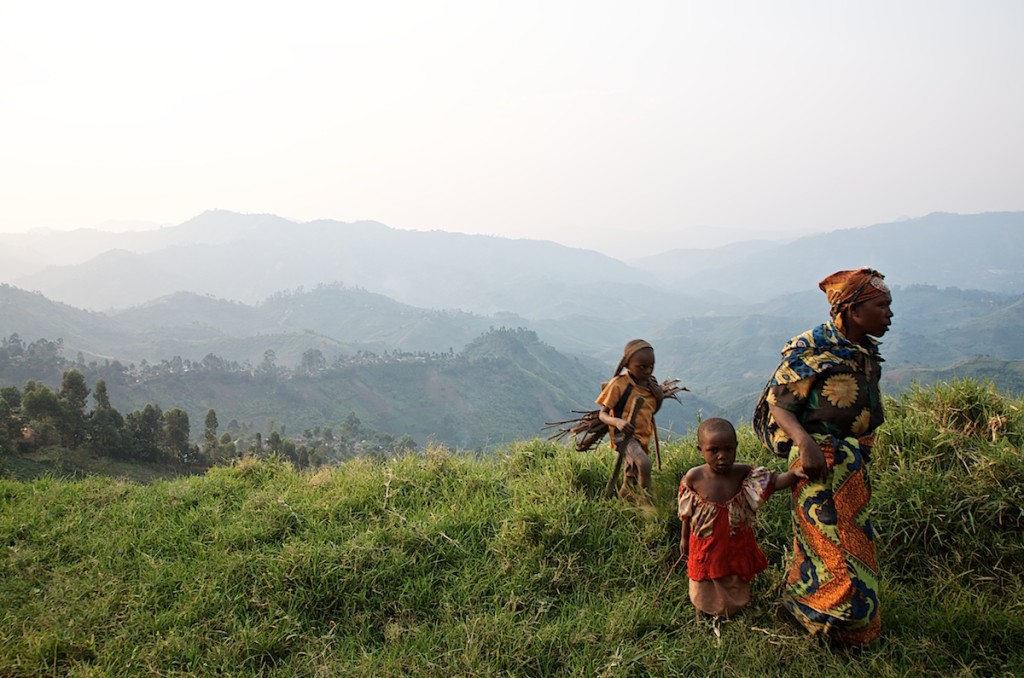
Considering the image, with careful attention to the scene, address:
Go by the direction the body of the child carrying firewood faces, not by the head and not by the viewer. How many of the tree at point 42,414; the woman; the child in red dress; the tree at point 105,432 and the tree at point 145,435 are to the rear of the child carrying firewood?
3

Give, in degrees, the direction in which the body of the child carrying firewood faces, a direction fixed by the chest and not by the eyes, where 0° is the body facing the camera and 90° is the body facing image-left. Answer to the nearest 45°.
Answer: approximately 315°

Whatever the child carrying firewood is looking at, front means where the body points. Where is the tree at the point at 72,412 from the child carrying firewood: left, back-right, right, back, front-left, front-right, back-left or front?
back

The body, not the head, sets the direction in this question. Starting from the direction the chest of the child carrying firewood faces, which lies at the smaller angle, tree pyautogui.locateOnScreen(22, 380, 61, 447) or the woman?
the woman

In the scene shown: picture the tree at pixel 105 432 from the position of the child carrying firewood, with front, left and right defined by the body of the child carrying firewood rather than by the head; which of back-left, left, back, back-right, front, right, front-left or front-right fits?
back

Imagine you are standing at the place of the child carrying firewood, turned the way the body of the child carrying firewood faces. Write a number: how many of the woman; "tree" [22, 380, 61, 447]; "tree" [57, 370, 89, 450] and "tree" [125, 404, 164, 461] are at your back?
3

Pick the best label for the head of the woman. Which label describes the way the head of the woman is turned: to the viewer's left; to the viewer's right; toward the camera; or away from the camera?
to the viewer's right

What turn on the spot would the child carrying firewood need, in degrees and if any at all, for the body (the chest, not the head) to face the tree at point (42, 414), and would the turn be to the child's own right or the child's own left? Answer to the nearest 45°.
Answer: approximately 180°

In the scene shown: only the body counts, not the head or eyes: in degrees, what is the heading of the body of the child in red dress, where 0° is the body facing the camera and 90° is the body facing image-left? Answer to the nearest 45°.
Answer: approximately 0°

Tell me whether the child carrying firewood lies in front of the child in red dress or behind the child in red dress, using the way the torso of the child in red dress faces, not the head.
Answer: behind

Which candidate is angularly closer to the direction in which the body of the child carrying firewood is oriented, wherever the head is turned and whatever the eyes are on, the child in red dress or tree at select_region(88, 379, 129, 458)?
the child in red dress

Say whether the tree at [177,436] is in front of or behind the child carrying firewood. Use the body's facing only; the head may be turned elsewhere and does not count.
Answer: behind
